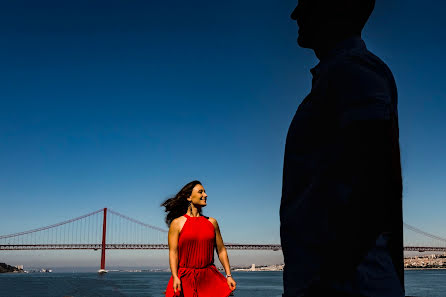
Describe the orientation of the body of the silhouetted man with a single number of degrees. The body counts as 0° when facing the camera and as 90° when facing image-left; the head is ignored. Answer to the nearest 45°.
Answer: approximately 90°

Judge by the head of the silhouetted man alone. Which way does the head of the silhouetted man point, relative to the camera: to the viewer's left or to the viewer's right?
to the viewer's left

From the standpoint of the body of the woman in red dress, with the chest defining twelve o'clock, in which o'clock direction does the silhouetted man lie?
The silhouetted man is roughly at 12 o'clock from the woman in red dress.

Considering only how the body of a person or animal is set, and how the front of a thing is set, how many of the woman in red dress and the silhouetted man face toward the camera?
1

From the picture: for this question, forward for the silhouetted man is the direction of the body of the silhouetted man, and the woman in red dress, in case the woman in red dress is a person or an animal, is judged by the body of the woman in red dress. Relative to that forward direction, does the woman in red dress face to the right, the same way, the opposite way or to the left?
to the left

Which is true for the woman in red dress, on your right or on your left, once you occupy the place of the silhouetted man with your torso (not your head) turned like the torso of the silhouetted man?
on your right

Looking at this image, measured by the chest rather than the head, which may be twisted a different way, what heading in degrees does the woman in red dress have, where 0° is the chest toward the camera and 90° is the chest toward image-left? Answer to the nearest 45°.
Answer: approximately 0°

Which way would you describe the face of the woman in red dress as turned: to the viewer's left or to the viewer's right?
to the viewer's right
